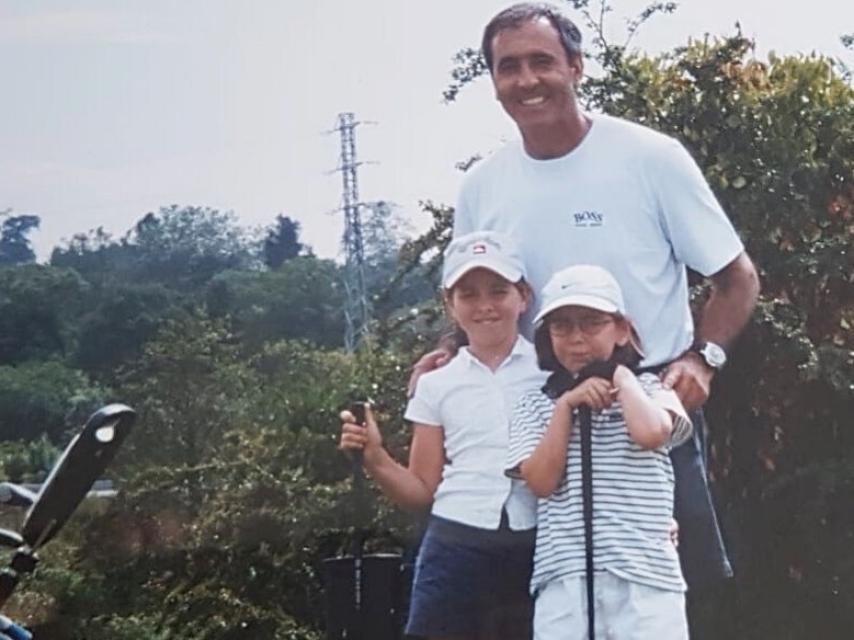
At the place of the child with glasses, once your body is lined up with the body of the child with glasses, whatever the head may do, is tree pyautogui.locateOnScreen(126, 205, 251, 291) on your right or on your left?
on your right

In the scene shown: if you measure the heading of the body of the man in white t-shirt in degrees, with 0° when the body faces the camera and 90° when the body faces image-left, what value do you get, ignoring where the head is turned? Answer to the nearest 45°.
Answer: approximately 0°

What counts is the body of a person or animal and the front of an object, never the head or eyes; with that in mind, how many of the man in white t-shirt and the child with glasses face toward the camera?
2

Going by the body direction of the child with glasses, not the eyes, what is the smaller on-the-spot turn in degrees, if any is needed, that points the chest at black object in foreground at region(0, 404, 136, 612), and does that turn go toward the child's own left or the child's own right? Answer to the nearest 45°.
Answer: approximately 90° to the child's own right

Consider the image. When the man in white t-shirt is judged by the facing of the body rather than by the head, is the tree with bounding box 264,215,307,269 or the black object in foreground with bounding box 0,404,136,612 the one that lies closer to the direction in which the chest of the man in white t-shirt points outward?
the black object in foreground

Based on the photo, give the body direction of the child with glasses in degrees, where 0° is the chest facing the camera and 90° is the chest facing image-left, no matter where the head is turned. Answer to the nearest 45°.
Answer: approximately 0°

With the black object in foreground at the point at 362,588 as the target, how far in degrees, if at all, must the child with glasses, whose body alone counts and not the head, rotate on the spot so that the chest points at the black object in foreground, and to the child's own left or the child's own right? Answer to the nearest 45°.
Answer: approximately 135° to the child's own right
